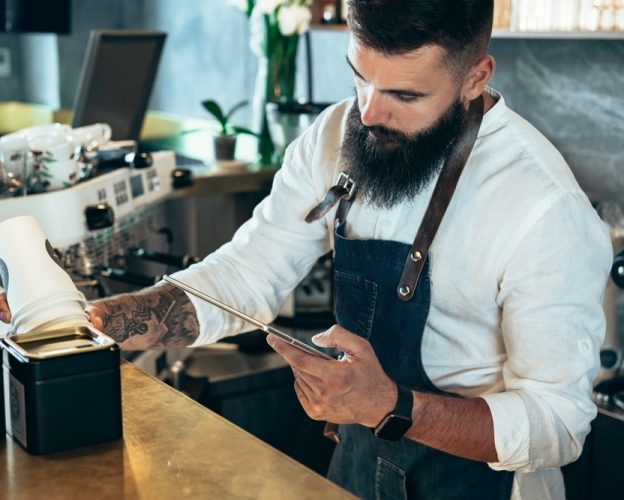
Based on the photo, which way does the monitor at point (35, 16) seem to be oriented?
toward the camera

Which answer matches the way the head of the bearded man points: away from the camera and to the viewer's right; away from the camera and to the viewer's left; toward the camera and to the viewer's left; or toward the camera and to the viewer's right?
toward the camera and to the viewer's left

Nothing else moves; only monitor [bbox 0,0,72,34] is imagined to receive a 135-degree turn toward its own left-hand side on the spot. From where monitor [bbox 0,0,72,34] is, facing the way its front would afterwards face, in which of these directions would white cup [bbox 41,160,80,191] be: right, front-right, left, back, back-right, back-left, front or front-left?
back-right

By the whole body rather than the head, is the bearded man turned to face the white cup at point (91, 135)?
no

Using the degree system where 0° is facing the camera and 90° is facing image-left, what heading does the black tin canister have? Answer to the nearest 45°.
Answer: approximately 90°

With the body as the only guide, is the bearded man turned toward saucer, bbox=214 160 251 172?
no

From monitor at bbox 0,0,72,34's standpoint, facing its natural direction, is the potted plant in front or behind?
in front

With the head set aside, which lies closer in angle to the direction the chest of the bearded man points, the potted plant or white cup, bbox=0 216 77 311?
the white cup

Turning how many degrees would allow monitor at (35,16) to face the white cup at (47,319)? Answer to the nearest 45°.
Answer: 0° — it already faces it

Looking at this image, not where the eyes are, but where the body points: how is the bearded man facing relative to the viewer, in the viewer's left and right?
facing the viewer and to the left of the viewer

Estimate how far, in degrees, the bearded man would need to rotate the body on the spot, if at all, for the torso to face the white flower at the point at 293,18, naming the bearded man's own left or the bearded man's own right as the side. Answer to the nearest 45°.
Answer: approximately 135° to the bearded man's own right
